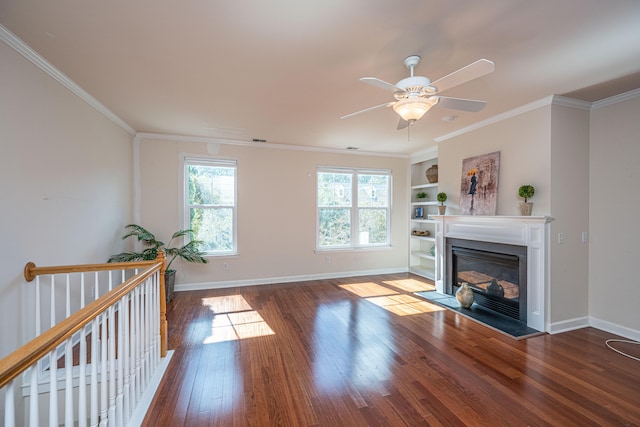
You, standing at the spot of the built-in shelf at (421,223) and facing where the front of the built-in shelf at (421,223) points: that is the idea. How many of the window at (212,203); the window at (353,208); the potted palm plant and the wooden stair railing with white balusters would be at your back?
0

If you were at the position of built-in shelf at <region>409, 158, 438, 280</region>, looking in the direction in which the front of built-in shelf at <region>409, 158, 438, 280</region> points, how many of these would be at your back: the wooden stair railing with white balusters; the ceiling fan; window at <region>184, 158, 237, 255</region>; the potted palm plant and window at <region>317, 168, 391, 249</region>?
0

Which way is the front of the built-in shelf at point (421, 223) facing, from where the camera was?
facing the viewer and to the left of the viewer

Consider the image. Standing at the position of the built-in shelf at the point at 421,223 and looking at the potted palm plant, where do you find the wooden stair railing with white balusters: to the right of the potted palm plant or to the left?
left

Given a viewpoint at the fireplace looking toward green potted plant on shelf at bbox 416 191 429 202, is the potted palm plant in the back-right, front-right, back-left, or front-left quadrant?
front-left

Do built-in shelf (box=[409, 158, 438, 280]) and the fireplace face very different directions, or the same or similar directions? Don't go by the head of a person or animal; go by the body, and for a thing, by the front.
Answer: same or similar directions

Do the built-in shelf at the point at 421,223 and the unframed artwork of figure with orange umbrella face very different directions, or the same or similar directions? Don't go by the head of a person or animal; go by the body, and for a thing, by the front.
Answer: same or similar directions

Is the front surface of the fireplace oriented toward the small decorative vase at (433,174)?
no

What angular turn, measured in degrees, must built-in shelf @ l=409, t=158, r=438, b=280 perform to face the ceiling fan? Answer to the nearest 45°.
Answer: approximately 45° to its left

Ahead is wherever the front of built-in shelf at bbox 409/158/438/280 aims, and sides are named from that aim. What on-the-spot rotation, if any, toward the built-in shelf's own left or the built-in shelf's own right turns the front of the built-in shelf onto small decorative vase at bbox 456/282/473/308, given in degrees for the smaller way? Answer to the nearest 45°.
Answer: approximately 45° to the built-in shelf's own left

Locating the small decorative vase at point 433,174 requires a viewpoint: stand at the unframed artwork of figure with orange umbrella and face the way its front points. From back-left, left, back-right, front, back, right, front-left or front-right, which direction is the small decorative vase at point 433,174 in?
right

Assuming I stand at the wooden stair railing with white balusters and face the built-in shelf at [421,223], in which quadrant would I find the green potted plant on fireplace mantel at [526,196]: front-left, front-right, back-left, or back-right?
front-right

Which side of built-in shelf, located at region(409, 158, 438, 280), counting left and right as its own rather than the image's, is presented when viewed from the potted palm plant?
front

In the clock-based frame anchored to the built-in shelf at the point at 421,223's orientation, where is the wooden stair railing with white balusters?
The wooden stair railing with white balusters is roughly at 11 o'clock from the built-in shelf.

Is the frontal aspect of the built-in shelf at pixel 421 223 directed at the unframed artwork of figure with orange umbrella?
no

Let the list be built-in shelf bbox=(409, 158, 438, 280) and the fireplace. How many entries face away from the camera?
0

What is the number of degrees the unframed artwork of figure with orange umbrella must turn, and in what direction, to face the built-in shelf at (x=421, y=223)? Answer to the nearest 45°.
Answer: approximately 90° to its right

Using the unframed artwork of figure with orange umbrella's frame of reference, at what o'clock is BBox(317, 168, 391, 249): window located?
The window is roughly at 2 o'clock from the unframed artwork of figure with orange umbrella.
